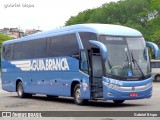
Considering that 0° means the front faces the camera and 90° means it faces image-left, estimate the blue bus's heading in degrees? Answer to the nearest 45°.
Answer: approximately 315°
